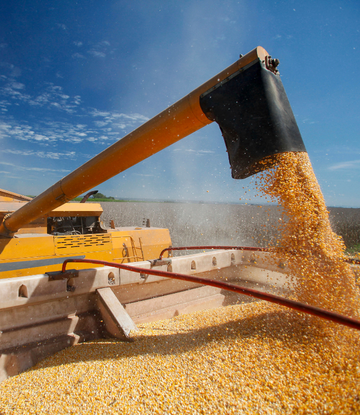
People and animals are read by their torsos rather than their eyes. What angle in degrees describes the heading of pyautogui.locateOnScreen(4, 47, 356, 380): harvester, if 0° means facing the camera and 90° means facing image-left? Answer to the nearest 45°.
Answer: approximately 45°
